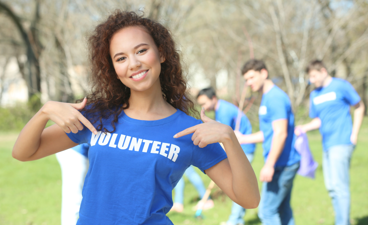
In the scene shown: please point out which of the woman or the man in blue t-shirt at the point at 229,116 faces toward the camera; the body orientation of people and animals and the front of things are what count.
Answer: the woman

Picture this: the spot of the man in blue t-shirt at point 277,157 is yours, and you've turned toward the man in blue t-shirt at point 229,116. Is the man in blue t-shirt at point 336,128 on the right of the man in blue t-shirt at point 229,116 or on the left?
right

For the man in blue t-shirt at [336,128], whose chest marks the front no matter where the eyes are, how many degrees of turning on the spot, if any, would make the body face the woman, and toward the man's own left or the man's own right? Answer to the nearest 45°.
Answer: approximately 45° to the man's own left

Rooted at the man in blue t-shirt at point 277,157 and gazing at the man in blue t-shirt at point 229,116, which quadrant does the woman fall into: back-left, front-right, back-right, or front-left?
back-left

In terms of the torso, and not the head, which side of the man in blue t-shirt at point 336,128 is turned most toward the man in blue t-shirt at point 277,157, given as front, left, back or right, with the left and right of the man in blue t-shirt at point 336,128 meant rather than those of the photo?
front

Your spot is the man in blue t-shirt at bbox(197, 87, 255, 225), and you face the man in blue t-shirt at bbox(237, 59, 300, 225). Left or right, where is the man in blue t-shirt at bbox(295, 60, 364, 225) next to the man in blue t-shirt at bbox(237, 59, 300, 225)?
left

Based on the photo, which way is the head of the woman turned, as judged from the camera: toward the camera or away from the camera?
toward the camera

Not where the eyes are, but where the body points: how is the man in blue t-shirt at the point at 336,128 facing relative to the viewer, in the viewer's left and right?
facing the viewer and to the left of the viewer

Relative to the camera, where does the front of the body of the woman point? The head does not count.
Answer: toward the camera

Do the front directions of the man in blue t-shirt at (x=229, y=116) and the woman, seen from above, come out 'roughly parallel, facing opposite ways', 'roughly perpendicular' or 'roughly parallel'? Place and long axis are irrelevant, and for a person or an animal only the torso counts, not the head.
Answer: roughly perpendicular

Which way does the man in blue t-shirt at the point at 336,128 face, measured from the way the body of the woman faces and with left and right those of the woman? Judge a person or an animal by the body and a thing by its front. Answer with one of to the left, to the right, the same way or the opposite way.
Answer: to the right

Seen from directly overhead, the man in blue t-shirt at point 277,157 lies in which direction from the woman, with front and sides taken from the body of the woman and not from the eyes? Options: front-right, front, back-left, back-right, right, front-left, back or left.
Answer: back-left
